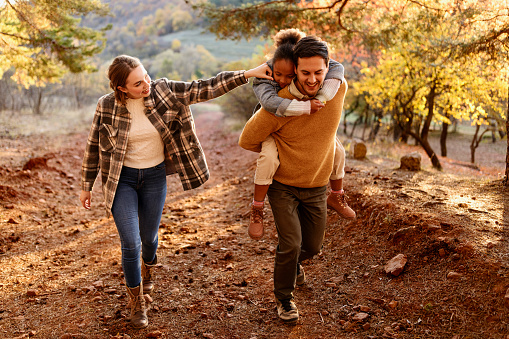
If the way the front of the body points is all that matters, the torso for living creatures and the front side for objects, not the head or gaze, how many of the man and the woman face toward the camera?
2

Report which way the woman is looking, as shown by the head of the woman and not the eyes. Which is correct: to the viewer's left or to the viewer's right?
to the viewer's right

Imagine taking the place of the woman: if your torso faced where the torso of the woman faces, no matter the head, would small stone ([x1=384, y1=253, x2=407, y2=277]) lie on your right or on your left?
on your left

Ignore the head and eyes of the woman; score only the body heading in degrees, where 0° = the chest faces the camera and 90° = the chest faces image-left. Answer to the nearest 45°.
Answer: approximately 0°

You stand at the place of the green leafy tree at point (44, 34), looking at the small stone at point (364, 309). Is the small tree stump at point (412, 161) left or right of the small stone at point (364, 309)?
left

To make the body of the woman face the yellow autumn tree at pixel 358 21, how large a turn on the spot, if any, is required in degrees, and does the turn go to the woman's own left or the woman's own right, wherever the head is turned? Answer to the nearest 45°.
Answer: approximately 135° to the woman's own left
